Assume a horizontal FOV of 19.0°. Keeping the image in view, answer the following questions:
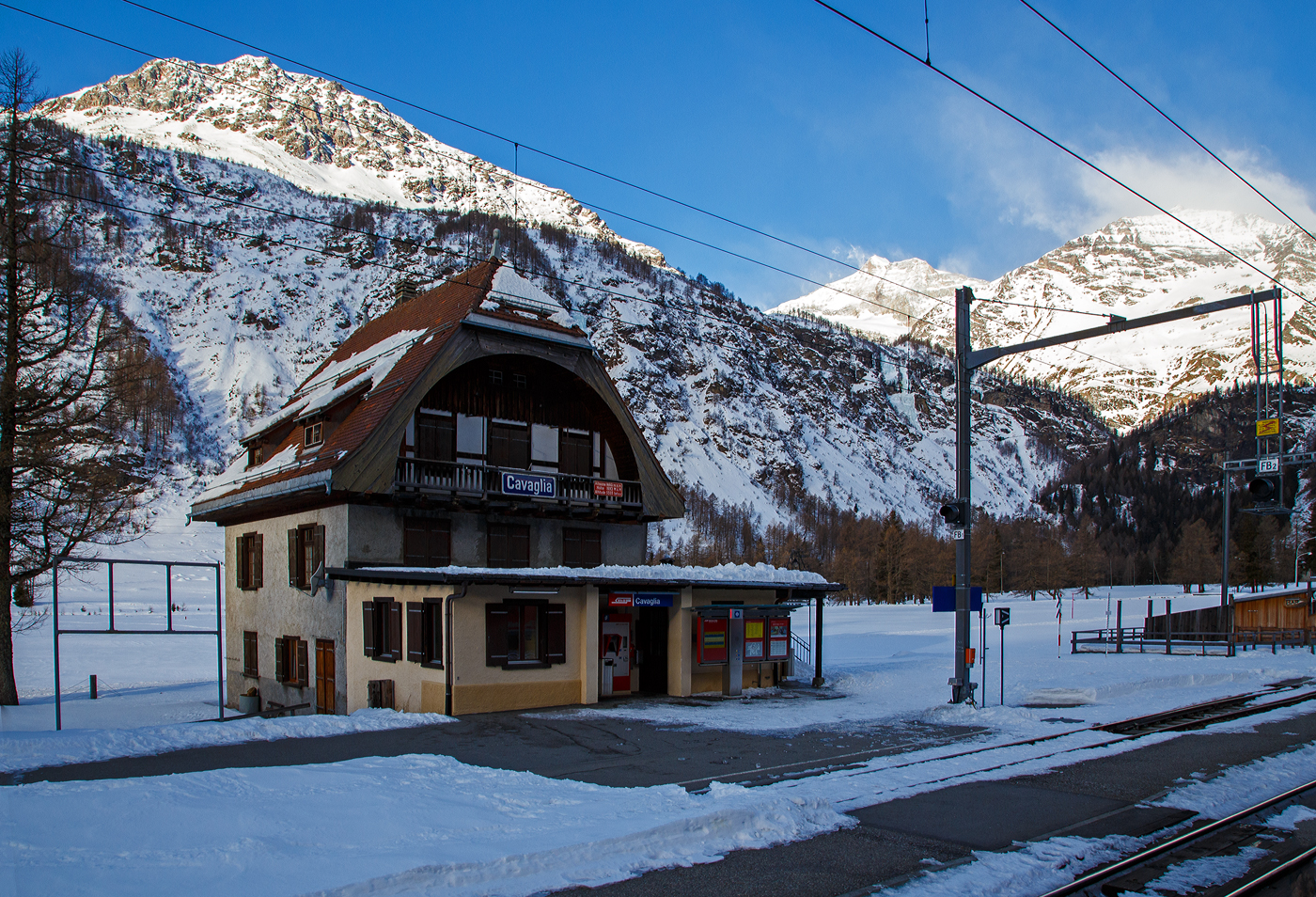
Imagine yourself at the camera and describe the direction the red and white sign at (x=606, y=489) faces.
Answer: facing the viewer and to the right of the viewer

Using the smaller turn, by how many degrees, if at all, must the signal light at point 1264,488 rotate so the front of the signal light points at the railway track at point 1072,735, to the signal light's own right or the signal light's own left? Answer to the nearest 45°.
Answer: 0° — it already faces it

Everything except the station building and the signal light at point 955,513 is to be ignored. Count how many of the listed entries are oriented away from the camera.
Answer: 0

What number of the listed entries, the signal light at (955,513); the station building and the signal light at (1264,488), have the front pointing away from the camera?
0

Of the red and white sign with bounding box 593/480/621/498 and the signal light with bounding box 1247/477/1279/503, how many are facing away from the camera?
0

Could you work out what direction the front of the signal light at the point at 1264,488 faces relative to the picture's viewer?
facing the viewer and to the left of the viewer

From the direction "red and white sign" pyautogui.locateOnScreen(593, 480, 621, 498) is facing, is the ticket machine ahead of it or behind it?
ahead
